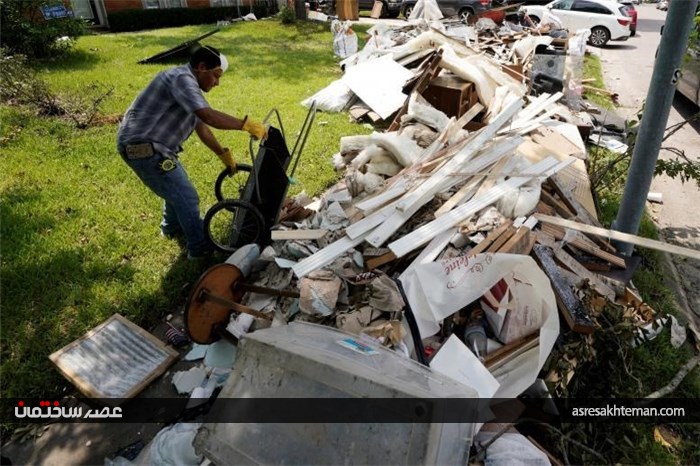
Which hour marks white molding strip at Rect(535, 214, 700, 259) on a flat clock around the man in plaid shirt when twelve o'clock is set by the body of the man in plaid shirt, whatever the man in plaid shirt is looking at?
The white molding strip is roughly at 1 o'clock from the man in plaid shirt.

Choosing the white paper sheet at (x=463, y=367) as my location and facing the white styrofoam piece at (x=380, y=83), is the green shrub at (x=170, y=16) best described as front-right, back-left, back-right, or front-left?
front-left

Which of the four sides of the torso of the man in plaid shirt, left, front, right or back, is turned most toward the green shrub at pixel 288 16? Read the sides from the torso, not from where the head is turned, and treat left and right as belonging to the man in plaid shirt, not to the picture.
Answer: left

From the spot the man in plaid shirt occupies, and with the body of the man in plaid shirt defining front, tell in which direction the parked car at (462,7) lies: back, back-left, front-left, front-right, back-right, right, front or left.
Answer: front-left

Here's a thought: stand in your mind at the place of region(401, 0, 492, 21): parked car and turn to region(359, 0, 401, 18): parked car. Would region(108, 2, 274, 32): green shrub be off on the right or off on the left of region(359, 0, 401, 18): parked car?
left

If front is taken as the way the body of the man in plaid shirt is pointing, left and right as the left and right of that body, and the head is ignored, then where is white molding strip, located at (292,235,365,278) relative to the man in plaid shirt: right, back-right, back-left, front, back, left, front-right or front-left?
front-right

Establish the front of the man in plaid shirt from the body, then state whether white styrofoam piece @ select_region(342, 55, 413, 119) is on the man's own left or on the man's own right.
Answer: on the man's own left

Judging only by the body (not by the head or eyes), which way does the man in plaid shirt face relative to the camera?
to the viewer's right

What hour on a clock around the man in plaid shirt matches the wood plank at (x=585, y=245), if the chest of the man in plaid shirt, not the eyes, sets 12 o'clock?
The wood plank is roughly at 1 o'clock from the man in plaid shirt.

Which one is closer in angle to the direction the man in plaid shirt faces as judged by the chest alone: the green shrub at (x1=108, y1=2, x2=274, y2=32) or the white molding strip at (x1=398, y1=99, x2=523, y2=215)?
the white molding strip

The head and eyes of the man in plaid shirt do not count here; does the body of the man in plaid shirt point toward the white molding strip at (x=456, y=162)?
yes

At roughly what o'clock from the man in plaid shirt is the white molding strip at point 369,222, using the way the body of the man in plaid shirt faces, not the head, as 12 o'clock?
The white molding strip is roughly at 1 o'clock from the man in plaid shirt.

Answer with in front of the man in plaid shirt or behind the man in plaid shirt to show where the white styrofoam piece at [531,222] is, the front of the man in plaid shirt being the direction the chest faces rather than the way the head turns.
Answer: in front

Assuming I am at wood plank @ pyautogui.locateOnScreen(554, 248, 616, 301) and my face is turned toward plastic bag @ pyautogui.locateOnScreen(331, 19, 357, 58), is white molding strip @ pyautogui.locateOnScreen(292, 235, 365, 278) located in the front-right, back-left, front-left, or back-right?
front-left

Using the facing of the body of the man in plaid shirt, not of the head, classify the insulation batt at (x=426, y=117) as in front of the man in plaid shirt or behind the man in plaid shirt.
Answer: in front

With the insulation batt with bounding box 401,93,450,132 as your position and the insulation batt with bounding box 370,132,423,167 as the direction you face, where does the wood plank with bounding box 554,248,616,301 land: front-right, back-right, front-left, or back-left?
front-left

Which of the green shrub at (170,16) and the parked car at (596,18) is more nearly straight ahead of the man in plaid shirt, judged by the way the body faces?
the parked car

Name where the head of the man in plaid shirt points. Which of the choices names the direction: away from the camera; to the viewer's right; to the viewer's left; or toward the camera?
to the viewer's right

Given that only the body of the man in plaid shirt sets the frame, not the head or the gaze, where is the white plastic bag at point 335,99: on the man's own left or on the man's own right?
on the man's own left

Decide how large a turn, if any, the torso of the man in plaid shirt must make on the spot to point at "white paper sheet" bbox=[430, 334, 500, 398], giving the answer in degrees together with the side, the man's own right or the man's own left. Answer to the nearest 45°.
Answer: approximately 45° to the man's own right

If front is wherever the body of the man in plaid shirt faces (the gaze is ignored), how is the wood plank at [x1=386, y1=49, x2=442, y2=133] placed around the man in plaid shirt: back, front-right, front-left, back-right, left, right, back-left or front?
front-left
